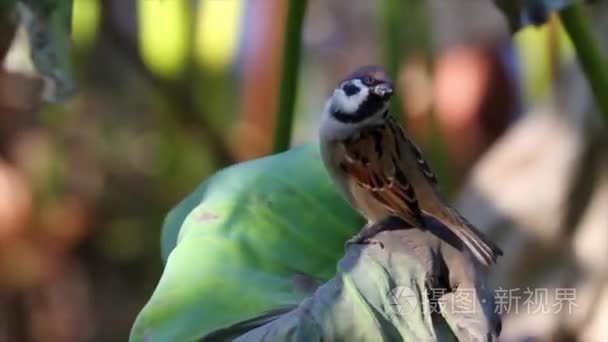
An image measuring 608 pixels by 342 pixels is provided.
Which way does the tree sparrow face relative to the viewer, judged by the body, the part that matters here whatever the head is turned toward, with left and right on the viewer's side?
facing away from the viewer and to the left of the viewer
